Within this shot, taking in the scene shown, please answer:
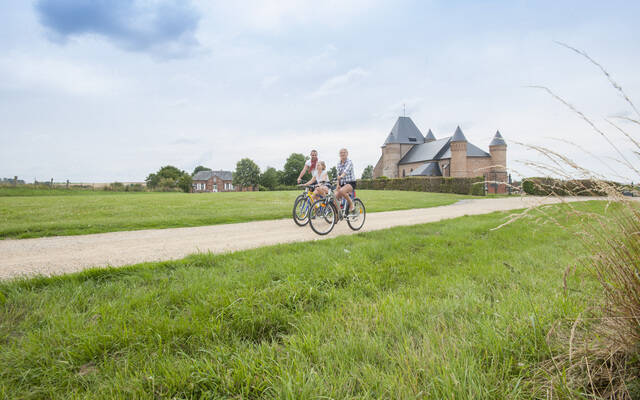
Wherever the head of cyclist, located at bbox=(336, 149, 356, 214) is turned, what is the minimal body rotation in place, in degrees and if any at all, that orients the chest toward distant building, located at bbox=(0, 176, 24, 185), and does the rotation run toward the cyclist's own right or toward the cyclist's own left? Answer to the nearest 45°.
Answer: approximately 90° to the cyclist's own right

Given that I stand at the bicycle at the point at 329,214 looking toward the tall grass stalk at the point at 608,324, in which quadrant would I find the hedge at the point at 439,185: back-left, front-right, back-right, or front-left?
back-left

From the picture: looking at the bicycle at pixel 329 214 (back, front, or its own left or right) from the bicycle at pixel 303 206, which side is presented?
right

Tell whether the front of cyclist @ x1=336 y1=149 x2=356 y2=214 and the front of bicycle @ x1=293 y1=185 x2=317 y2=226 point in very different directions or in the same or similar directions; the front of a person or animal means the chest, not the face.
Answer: same or similar directions

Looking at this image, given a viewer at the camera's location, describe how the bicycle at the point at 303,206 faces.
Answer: facing the viewer and to the left of the viewer

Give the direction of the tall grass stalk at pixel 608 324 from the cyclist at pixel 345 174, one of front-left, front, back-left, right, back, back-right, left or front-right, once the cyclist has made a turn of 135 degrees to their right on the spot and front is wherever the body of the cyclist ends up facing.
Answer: back

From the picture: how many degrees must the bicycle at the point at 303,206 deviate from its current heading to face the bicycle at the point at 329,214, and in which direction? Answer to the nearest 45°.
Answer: approximately 90° to its left

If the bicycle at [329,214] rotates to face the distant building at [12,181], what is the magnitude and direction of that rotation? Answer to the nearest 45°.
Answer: approximately 90° to its right

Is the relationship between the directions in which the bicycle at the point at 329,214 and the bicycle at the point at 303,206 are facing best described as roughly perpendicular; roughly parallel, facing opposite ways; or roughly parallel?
roughly parallel

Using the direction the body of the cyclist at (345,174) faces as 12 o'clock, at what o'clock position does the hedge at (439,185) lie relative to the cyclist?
The hedge is roughly at 5 o'clock from the cyclist.
